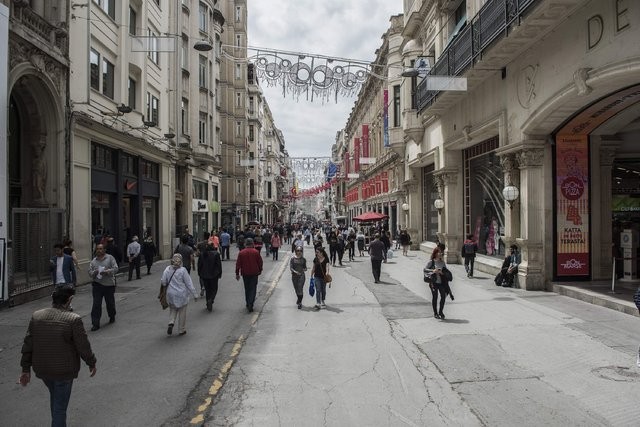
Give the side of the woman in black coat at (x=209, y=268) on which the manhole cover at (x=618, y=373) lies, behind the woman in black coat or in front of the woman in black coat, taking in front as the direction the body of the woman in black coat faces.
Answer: behind

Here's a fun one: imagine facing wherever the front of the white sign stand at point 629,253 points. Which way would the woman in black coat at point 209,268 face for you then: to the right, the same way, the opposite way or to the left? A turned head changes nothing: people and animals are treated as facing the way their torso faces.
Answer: to the right

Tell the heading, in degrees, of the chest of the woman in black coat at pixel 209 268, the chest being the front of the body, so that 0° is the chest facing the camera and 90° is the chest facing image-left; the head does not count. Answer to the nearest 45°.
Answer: approximately 180°

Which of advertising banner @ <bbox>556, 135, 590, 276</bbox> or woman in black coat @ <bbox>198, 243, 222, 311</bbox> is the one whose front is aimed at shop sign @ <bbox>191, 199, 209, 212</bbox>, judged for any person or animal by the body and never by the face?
the woman in black coat

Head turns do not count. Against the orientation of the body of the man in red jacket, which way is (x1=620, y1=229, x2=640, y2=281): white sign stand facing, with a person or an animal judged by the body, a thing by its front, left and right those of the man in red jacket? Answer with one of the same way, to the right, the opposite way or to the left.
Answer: to the left

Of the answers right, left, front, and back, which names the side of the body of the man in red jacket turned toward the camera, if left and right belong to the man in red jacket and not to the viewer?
back

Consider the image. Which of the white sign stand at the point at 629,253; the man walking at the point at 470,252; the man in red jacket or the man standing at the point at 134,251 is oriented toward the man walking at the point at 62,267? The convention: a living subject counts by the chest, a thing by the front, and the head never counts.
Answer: the white sign stand

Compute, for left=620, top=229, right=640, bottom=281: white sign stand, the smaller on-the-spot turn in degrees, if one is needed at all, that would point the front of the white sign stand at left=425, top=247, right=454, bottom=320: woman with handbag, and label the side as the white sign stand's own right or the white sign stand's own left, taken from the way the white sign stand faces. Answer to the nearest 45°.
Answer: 0° — it already faces them
